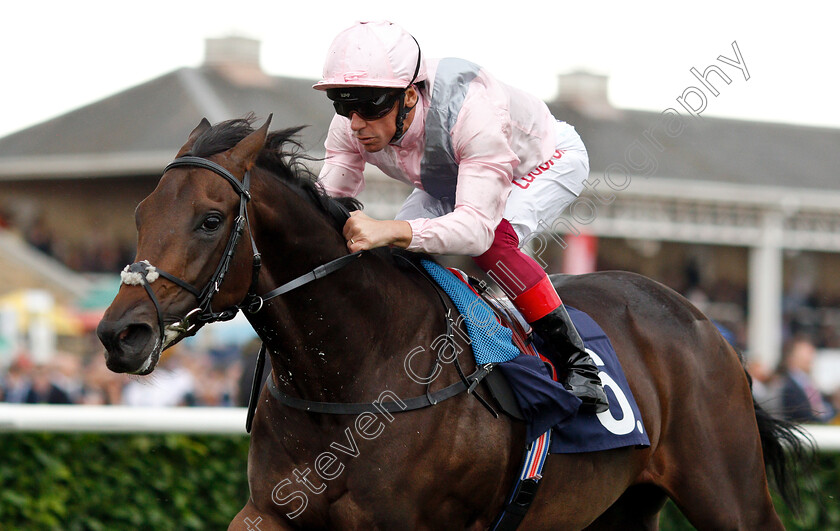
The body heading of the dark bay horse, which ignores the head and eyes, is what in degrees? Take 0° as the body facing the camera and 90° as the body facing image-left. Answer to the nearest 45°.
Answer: approximately 45°

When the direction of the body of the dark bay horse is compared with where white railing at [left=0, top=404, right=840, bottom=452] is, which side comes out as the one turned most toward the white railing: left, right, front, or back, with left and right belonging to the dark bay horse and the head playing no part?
right

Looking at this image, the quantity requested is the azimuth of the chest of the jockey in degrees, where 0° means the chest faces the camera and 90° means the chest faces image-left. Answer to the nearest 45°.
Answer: approximately 45°

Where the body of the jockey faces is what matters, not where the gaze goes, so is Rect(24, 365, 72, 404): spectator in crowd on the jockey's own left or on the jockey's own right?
on the jockey's own right

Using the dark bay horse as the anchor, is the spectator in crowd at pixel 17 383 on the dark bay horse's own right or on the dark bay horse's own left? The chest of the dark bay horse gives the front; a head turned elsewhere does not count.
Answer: on the dark bay horse's own right

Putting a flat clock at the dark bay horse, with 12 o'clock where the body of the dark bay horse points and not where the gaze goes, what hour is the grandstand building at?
The grandstand building is roughly at 5 o'clock from the dark bay horse.

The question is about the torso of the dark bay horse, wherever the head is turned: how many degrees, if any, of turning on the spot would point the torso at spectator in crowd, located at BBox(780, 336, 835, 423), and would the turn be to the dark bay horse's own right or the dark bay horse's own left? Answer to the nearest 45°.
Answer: approximately 180°

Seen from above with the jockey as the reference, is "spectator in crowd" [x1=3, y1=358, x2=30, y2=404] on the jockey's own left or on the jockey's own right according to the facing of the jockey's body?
on the jockey's own right

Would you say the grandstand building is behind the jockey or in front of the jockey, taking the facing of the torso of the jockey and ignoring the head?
behind
